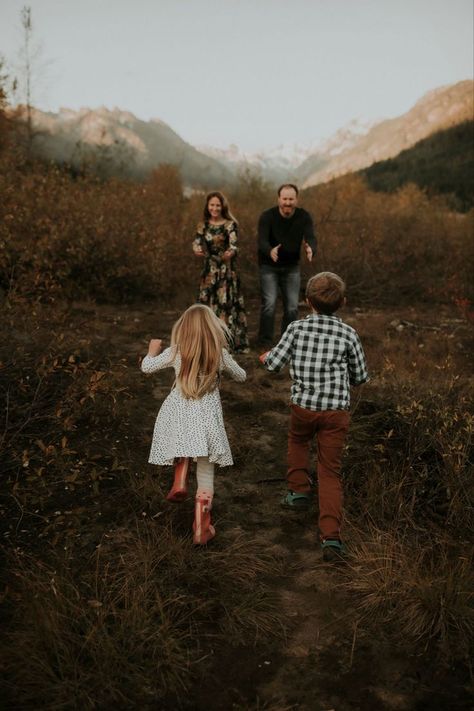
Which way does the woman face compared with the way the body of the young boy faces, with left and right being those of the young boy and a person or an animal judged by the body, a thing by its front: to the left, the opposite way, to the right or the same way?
the opposite way

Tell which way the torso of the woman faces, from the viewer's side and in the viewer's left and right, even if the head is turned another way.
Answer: facing the viewer

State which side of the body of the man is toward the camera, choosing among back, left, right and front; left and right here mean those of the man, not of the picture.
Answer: front

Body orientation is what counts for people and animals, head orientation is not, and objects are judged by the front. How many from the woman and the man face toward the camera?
2

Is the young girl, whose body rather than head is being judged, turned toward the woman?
yes

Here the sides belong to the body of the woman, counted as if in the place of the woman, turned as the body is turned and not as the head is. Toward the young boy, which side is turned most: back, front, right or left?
front

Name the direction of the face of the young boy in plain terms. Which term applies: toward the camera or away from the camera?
away from the camera

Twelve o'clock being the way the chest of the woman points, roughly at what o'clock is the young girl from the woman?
The young girl is roughly at 12 o'clock from the woman.

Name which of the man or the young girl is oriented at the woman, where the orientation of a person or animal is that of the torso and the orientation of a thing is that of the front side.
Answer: the young girl

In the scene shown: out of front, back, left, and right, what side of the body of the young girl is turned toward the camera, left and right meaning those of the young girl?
back

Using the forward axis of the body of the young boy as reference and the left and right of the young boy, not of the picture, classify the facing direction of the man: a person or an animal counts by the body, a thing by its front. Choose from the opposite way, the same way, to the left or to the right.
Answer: the opposite way

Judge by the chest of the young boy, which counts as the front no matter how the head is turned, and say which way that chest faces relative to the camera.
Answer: away from the camera

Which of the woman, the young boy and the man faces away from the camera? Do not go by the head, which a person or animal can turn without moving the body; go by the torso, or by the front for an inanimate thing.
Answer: the young boy

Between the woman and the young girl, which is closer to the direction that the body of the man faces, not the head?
the young girl
